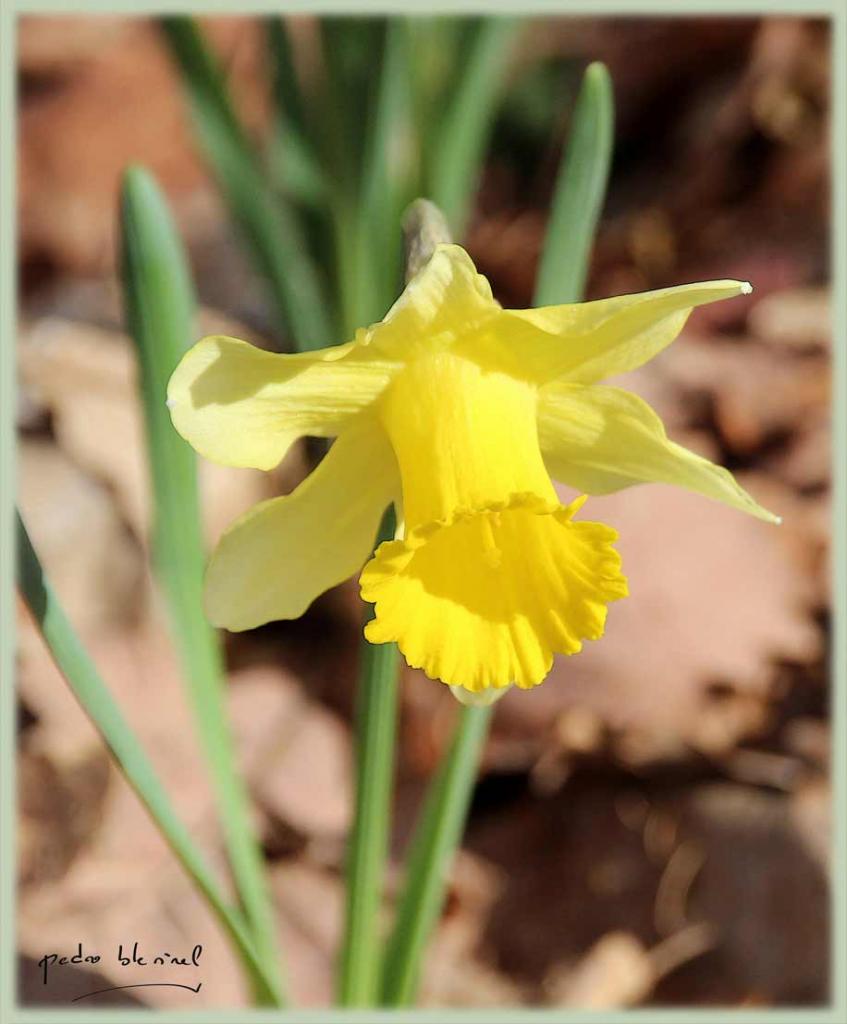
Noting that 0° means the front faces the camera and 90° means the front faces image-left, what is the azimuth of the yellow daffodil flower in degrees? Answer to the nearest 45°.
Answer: approximately 0°

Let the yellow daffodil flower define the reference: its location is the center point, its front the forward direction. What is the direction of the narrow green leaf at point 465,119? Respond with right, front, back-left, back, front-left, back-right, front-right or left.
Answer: back

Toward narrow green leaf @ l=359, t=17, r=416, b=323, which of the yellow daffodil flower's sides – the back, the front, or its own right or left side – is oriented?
back
